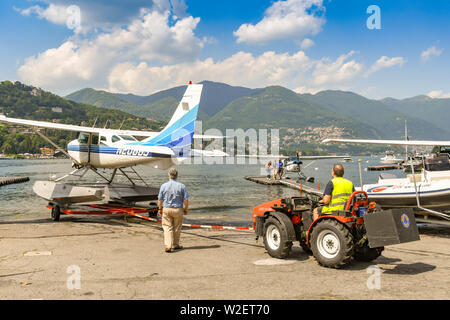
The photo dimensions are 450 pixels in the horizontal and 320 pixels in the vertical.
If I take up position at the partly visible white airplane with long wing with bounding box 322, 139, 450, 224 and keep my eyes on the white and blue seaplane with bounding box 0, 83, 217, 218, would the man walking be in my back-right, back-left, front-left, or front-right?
front-left

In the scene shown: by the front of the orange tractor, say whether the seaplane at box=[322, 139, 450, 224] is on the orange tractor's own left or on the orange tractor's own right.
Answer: on the orange tractor's own right

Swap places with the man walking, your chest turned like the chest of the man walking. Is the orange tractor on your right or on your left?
on your right

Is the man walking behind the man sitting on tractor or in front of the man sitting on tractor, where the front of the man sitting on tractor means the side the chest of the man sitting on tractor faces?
in front

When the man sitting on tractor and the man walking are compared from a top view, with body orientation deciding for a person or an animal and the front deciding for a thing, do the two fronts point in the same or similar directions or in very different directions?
same or similar directions

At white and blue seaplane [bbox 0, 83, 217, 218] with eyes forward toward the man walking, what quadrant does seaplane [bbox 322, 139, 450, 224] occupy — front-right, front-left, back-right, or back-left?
front-left

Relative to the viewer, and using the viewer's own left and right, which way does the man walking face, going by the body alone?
facing away from the viewer

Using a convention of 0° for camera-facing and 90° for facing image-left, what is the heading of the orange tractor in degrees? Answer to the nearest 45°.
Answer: approximately 135°

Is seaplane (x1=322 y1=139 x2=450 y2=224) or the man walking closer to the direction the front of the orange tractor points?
the man walking

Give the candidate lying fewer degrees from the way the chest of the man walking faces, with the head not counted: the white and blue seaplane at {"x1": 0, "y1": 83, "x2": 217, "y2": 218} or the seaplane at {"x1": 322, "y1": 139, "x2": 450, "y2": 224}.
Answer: the white and blue seaplane

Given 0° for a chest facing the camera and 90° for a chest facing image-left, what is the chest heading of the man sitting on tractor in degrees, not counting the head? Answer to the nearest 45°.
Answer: approximately 135°

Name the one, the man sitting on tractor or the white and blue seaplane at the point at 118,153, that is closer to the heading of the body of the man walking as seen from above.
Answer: the white and blue seaplane

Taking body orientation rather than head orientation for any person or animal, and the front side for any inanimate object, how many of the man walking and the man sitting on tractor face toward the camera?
0
